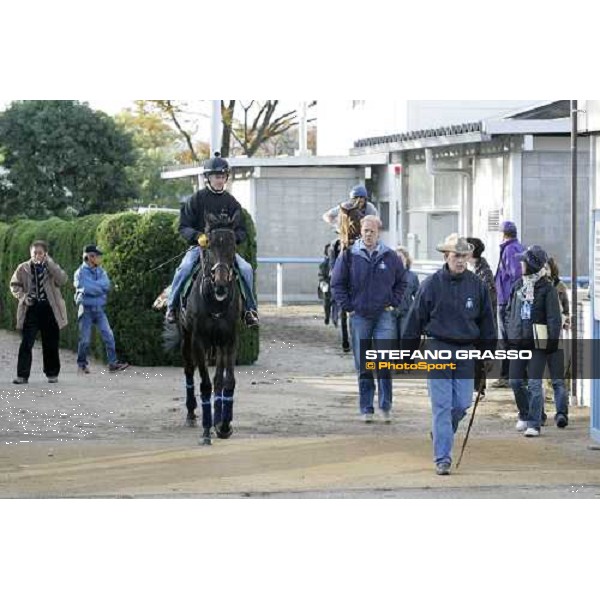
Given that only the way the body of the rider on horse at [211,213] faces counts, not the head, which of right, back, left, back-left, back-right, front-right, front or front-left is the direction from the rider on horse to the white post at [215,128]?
back

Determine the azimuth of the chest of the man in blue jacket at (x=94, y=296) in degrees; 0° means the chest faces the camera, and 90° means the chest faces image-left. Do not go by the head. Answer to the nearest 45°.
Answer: approximately 315°

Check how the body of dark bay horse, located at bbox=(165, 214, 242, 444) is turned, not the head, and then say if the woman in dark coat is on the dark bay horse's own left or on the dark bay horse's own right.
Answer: on the dark bay horse's own left

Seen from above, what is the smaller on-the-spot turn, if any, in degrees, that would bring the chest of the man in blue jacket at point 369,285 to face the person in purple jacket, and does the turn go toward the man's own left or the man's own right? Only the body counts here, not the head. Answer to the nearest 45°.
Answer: approximately 135° to the man's own left

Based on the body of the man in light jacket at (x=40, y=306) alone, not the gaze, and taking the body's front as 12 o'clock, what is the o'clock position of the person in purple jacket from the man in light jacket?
The person in purple jacket is roughly at 10 o'clock from the man in light jacket.

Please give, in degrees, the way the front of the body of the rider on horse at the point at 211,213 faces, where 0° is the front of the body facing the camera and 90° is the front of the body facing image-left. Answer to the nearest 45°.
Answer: approximately 0°

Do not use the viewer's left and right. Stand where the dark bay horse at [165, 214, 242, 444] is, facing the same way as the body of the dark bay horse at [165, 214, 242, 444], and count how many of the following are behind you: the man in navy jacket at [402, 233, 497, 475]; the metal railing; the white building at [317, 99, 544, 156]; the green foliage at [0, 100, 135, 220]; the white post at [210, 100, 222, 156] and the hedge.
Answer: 5

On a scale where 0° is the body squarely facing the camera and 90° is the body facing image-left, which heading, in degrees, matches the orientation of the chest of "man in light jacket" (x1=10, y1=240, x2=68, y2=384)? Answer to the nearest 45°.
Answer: approximately 0°

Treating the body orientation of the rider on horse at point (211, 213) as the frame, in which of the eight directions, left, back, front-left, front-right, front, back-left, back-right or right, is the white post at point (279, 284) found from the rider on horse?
back
